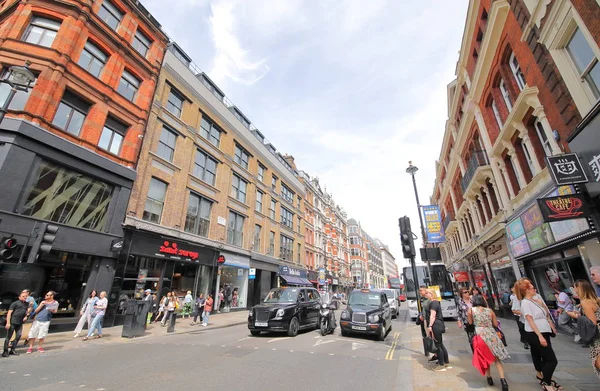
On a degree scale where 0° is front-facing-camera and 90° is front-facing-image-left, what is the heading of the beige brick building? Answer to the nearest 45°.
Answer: approximately 315°

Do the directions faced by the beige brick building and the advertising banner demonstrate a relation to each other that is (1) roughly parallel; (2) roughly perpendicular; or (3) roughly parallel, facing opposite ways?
roughly perpendicular

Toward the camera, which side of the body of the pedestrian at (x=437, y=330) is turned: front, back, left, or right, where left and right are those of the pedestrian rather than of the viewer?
left

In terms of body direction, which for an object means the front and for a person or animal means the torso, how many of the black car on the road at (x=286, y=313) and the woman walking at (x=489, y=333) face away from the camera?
1

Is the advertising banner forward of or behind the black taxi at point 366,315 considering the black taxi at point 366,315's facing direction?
behind

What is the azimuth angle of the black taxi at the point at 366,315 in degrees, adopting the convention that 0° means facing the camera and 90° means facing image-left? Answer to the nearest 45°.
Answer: approximately 0°

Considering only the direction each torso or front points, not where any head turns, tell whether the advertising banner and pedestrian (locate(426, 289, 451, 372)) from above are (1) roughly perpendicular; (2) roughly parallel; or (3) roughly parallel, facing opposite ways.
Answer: roughly perpendicular

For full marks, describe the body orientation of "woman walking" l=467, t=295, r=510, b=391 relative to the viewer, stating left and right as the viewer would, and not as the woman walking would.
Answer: facing away from the viewer

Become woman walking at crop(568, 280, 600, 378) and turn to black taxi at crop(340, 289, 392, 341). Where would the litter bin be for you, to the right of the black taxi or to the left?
left
